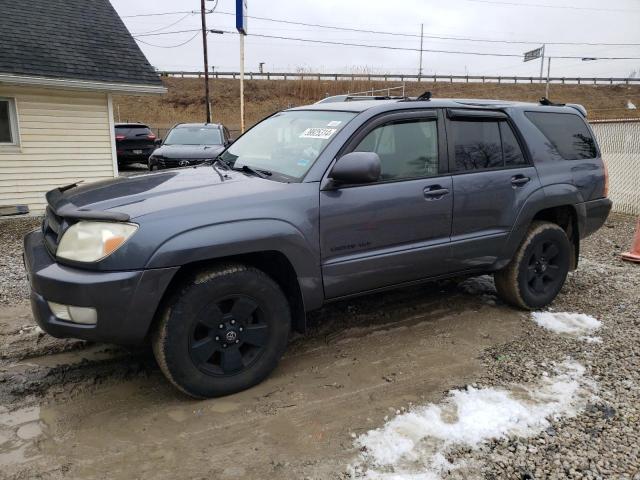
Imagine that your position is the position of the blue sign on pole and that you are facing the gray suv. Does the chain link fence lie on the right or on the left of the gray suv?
left

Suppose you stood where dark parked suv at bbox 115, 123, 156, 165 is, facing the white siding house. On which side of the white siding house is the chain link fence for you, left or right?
left

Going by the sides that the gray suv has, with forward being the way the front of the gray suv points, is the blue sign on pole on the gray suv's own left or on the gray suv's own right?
on the gray suv's own right

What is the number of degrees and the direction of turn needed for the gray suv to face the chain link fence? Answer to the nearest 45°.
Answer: approximately 180°

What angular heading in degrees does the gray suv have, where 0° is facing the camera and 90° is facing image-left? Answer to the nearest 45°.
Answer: approximately 45°

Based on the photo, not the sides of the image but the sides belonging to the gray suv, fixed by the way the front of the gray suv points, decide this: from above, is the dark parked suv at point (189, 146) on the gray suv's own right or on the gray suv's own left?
on the gray suv's own right
